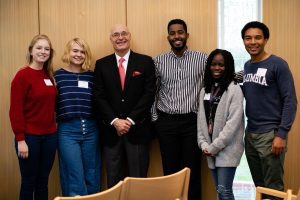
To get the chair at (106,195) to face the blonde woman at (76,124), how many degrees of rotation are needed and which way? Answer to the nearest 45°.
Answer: approximately 45° to its right

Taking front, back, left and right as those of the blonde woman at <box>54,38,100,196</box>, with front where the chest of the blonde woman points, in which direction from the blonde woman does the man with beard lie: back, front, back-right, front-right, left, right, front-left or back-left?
left

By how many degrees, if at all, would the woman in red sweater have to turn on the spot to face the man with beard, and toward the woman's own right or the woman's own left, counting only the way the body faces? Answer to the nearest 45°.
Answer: approximately 45° to the woman's own left

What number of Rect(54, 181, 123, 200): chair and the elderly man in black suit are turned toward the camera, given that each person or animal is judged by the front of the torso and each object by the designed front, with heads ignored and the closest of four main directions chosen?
1

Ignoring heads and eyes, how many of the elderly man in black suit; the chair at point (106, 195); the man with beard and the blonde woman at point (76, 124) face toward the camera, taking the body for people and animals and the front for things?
3

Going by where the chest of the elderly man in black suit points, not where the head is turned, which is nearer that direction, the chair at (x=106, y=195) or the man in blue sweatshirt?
the chair

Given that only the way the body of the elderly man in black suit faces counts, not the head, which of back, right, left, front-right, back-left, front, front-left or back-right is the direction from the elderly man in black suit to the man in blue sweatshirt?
front-left

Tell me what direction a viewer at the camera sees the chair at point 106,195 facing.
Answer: facing away from the viewer and to the left of the viewer

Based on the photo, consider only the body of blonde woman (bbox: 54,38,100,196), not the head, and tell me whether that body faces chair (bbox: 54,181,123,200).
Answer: yes

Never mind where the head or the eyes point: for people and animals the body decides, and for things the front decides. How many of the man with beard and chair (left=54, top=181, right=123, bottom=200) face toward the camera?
1
